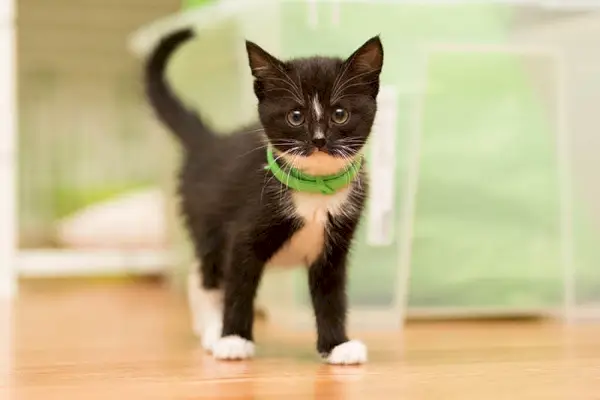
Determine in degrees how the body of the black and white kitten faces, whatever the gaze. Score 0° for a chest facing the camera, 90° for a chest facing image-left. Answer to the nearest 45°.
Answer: approximately 315°
